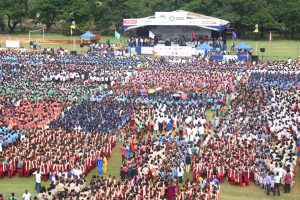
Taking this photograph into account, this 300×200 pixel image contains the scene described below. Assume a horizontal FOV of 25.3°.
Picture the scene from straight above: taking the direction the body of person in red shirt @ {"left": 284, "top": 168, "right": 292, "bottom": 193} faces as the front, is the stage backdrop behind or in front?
in front

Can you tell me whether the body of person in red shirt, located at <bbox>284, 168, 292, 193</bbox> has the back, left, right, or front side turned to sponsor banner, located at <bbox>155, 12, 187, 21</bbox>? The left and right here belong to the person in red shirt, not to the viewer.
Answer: front

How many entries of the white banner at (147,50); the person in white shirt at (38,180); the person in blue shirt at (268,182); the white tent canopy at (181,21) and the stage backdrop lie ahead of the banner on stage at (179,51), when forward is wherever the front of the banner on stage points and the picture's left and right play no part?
2

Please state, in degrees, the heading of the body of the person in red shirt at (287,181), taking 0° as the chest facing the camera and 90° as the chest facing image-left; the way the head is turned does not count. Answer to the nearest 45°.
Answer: approximately 180°

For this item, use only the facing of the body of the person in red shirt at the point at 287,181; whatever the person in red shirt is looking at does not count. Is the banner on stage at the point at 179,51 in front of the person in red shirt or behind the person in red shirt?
in front

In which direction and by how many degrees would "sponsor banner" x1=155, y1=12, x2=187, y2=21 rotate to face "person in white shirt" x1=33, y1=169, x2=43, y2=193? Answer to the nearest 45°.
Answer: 0° — it already faces them

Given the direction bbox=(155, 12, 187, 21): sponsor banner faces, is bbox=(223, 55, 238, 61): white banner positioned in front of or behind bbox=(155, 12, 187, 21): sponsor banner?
in front

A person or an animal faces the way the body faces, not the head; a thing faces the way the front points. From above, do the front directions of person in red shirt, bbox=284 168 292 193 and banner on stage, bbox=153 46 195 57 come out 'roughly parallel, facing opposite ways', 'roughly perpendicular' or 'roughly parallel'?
roughly parallel, facing opposite ways

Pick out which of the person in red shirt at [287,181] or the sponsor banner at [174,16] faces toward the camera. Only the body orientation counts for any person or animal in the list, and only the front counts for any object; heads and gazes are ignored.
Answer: the sponsor banner

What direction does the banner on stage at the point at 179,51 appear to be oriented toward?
toward the camera

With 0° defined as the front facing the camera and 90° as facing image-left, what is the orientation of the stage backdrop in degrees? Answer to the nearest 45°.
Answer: approximately 0°

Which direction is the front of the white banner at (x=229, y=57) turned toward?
toward the camera

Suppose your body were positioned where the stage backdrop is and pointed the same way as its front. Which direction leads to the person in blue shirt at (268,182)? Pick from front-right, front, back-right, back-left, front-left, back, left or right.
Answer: front

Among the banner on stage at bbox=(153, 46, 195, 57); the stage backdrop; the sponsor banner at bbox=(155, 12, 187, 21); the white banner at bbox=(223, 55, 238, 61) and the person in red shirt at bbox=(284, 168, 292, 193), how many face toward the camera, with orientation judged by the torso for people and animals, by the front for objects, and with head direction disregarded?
4

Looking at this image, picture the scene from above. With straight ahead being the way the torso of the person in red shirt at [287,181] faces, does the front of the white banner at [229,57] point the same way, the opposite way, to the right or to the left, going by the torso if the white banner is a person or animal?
the opposite way

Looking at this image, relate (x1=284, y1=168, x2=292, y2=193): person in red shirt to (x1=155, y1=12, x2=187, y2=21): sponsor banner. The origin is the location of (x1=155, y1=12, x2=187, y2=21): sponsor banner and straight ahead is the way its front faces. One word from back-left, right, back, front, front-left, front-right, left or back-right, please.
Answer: front
